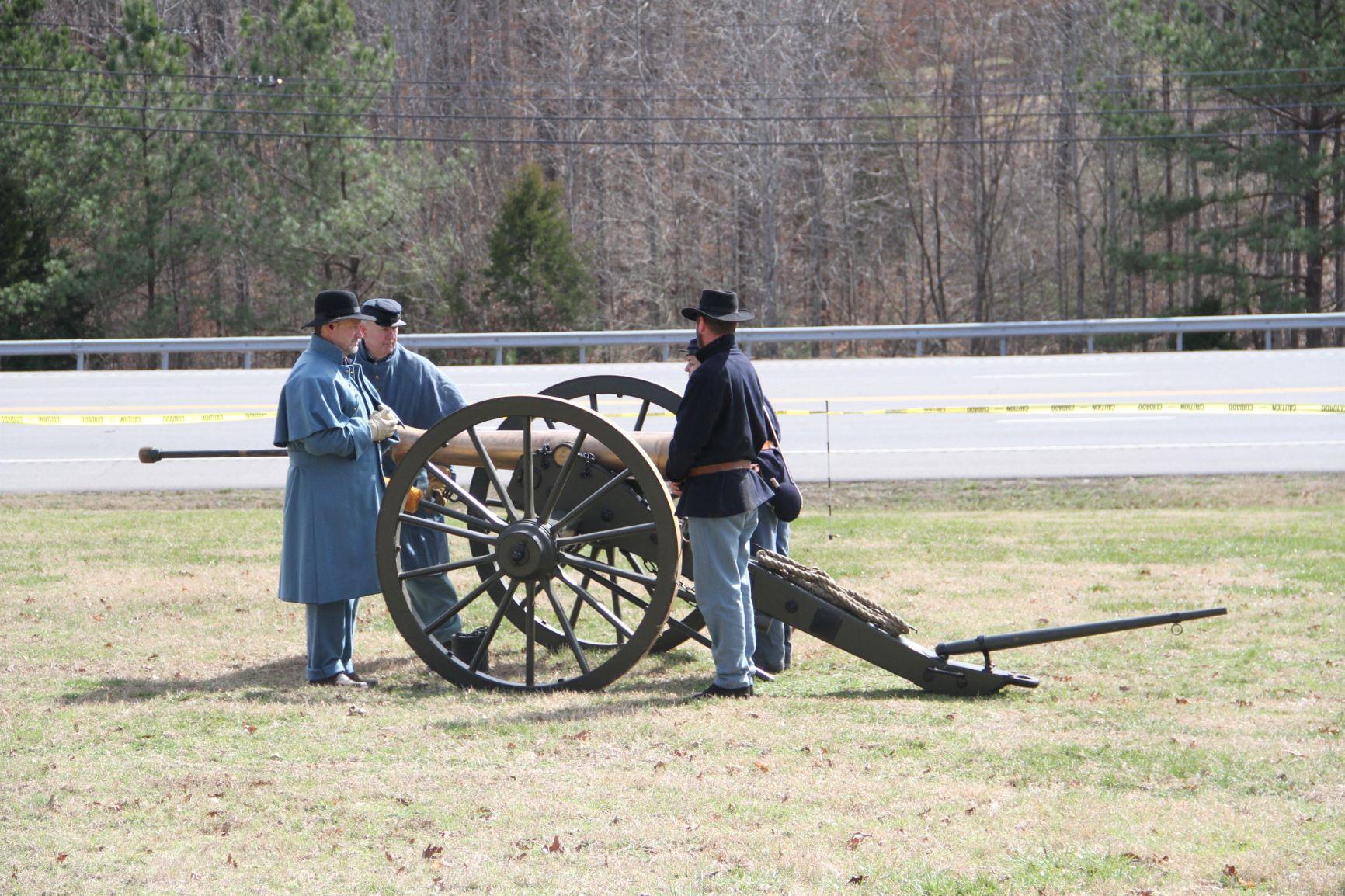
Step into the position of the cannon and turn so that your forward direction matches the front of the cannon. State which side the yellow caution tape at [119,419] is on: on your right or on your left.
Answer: on your right

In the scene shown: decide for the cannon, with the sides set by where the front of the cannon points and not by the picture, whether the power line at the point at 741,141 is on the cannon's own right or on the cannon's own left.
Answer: on the cannon's own right

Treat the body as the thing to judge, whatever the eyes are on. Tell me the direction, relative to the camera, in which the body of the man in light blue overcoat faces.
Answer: to the viewer's right

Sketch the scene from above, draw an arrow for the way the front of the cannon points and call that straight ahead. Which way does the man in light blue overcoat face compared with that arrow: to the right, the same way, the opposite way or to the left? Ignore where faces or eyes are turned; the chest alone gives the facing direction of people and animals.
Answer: the opposite way

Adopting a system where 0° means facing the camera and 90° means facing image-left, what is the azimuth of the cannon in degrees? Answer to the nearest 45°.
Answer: approximately 90°

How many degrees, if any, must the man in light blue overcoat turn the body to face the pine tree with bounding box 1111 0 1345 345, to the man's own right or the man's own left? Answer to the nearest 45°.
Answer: approximately 45° to the man's own left

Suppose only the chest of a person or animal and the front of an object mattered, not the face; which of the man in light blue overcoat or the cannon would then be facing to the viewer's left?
the cannon

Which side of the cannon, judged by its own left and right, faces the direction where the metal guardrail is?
right

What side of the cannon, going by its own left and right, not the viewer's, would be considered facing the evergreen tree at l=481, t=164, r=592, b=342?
right
